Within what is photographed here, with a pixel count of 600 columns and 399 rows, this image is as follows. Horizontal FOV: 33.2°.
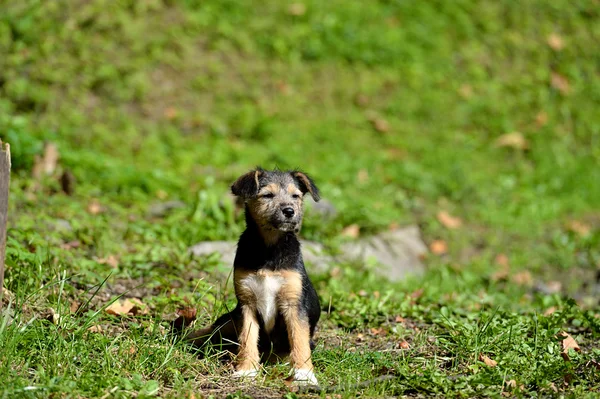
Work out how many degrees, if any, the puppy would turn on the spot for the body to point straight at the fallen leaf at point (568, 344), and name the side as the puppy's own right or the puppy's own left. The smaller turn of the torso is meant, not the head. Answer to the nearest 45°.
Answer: approximately 90° to the puppy's own left

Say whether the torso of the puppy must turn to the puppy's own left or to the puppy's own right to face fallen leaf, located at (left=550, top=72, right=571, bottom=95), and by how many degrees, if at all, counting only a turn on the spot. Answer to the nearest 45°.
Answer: approximately 135° to the puppy's own left

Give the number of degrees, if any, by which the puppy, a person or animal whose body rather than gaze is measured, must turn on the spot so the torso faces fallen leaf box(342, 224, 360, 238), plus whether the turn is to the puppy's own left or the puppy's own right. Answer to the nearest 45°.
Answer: approximately 180°

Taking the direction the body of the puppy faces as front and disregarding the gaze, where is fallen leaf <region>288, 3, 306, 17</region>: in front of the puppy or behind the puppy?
behind

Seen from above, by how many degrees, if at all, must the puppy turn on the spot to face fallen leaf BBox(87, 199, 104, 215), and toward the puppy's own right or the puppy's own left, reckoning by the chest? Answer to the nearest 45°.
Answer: approximately 135° to the puppy's own right

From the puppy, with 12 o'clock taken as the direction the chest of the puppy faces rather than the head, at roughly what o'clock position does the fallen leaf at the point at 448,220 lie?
The fallen leaf is roughly at 7 o'clock from the puppy.

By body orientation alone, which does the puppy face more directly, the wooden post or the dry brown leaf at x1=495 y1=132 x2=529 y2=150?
the wooden post

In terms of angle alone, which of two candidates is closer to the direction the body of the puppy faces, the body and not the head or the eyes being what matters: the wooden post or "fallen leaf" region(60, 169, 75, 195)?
the wooden post

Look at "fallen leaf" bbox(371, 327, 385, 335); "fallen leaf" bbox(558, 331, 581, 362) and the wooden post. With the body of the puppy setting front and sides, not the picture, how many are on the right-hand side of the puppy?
1

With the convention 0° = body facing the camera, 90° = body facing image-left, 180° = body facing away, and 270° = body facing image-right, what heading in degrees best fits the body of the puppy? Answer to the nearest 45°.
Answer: approximately 0°

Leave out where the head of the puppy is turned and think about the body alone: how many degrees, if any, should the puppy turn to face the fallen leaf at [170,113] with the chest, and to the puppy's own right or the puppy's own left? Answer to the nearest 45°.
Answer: approximately 180°

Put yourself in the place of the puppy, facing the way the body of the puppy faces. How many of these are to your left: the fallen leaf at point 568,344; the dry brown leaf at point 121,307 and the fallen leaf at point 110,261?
1

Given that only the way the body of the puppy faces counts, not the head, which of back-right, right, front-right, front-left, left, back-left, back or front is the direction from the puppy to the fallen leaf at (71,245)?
back-right

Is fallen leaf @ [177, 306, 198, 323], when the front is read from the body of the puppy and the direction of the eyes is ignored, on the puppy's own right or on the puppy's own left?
on the puppy's own right
